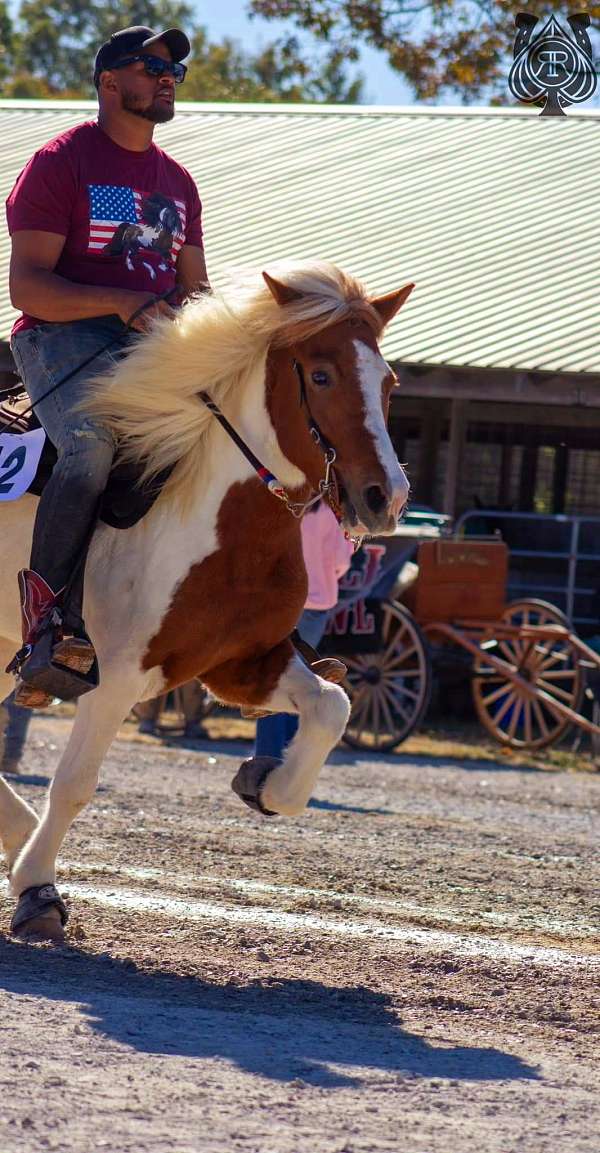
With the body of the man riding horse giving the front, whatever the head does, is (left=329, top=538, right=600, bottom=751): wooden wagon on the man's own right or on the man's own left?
on the man's own left

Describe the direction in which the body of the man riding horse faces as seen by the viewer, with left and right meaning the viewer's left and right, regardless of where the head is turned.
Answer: facing the viewer and to the right of the viewer

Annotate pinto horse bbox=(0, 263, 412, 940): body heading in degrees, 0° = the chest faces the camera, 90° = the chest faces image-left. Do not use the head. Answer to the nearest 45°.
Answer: approximately 315°
